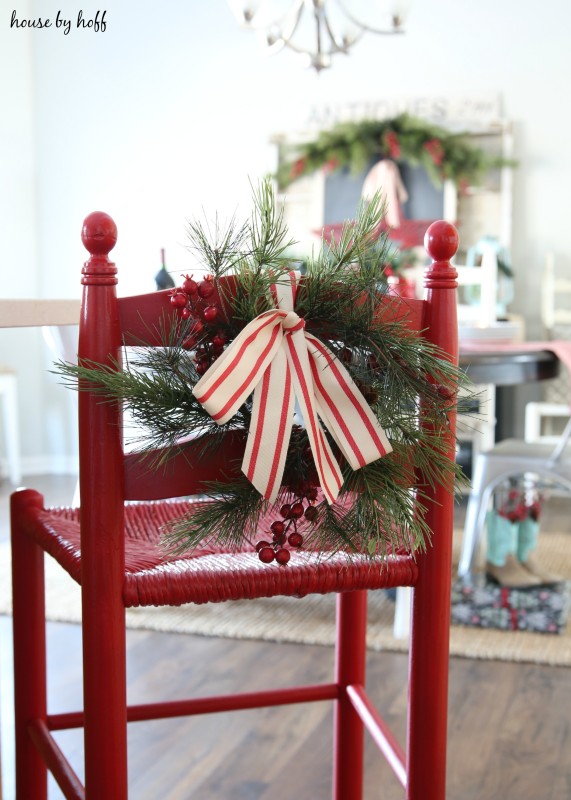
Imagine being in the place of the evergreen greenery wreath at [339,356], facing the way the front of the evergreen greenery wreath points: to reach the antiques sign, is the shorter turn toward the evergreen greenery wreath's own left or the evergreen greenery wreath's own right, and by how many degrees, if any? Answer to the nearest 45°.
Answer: approximately 180°

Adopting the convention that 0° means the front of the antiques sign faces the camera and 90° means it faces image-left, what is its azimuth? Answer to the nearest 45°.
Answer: approximately 0°

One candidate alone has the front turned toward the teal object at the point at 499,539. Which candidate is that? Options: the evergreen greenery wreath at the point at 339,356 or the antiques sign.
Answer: the antiques sign

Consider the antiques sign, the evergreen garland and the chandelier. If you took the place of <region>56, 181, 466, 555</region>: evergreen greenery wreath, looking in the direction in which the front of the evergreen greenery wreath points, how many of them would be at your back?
3

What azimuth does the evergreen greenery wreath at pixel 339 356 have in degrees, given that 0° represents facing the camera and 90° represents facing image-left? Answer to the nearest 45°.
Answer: approximately 0°

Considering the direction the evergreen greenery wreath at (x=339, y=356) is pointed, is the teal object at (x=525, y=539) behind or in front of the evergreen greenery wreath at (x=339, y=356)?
behind

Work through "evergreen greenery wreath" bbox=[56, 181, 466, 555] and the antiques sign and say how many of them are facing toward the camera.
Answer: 2

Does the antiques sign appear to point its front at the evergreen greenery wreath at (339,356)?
yes
